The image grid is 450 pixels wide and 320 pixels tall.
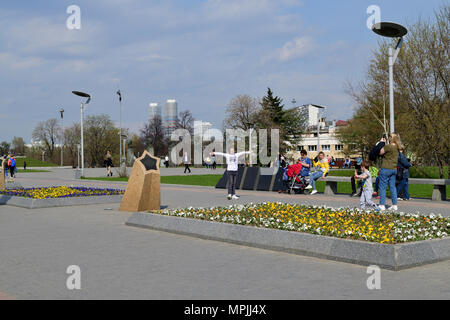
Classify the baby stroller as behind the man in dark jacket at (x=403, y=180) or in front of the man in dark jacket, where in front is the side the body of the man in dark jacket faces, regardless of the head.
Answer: in front

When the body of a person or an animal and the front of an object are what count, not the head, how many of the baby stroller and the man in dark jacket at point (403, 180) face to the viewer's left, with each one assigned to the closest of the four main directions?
1

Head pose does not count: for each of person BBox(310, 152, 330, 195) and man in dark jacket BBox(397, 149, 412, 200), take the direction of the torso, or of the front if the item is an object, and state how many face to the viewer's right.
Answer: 0

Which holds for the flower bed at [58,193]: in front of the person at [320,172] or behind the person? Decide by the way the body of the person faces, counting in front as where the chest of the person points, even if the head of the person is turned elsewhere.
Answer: in front

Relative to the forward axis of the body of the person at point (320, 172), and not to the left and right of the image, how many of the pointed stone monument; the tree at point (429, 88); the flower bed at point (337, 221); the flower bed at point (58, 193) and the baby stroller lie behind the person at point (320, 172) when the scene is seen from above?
1

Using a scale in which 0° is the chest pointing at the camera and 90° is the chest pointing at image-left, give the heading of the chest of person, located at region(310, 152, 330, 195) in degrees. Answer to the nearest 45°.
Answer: approximately 45°

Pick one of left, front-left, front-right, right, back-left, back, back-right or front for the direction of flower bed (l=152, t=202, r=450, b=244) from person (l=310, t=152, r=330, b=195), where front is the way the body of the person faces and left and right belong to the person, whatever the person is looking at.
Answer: front-left

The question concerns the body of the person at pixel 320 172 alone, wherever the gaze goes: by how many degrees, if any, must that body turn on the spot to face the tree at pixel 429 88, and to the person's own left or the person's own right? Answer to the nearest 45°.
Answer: approximately 180°

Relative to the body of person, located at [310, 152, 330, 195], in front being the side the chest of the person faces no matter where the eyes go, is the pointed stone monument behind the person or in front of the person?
in front
